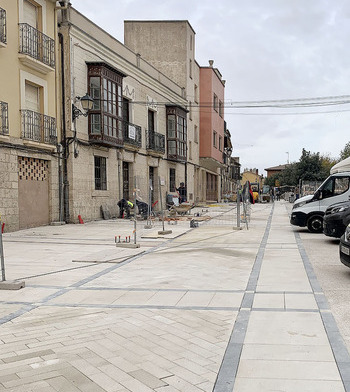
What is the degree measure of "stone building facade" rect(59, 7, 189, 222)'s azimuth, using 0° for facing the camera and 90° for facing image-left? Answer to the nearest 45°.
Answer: approximately 315°

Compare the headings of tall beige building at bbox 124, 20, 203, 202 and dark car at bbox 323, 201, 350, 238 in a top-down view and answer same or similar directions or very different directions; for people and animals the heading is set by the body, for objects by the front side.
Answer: very different directions

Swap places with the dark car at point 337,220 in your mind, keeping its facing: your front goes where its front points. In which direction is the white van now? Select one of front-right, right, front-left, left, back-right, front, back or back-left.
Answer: back-right

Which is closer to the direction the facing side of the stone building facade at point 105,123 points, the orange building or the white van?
the white van

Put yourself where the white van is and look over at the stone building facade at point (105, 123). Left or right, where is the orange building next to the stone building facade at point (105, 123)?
right

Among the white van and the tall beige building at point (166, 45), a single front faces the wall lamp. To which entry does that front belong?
the white van

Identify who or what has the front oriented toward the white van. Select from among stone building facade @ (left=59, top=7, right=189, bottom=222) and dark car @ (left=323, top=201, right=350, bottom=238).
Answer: the stone building facade

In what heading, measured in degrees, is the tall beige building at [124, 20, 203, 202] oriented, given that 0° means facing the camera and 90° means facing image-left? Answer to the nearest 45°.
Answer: approximately 270°

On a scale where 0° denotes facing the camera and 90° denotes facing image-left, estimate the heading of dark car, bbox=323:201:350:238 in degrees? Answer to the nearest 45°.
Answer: approximately 45°
